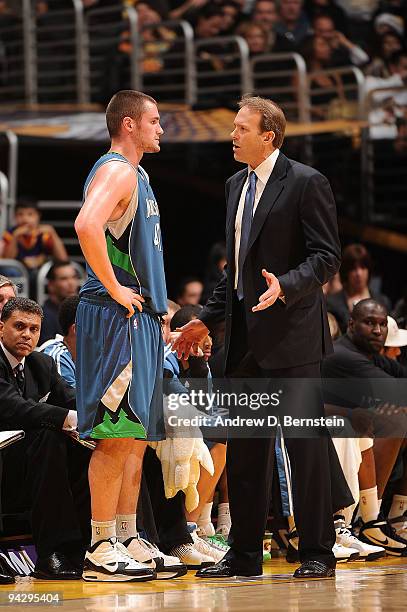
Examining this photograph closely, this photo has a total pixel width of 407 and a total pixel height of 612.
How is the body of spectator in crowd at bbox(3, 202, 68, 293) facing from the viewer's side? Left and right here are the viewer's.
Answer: facing the viewer

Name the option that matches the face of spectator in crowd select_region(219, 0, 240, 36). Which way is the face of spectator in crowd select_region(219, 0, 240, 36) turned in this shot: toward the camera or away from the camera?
toward the camera

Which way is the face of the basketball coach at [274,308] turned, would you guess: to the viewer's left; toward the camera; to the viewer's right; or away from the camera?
to the viewer's left

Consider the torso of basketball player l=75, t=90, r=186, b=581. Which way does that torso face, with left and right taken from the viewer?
facing to the right of the viewer

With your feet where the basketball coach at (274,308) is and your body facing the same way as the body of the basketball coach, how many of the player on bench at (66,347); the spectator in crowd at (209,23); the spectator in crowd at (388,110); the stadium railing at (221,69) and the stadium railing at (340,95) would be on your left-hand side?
0

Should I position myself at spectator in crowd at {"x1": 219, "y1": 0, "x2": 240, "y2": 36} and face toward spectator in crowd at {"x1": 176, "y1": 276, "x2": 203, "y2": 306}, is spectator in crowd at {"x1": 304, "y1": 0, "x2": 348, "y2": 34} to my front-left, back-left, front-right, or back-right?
back-left

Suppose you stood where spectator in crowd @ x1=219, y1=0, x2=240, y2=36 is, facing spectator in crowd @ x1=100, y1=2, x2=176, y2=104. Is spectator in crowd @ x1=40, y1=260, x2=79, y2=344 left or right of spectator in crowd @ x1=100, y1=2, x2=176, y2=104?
left

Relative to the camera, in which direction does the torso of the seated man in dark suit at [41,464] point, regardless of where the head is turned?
toward the camera

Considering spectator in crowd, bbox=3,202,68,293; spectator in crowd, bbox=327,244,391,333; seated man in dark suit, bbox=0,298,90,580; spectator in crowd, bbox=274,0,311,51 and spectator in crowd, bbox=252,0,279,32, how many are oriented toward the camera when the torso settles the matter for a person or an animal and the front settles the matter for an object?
5

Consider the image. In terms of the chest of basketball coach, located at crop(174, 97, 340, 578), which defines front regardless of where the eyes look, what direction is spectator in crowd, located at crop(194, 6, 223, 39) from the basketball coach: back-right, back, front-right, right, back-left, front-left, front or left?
back-right

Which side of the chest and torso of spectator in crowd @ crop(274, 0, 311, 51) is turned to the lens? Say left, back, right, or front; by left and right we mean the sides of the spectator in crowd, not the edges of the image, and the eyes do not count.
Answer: front

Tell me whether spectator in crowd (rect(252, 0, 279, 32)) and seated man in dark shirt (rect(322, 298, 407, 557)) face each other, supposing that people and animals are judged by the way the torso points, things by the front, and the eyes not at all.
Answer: no

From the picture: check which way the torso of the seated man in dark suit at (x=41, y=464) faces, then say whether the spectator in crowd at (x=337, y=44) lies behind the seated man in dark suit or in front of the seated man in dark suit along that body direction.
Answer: behind

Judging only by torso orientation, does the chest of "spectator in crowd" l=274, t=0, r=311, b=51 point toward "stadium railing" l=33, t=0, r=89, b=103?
no

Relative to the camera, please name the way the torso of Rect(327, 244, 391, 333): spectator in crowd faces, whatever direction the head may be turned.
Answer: toward the camera

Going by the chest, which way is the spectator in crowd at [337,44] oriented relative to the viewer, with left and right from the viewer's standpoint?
facing the viewer and to the left of the viewer

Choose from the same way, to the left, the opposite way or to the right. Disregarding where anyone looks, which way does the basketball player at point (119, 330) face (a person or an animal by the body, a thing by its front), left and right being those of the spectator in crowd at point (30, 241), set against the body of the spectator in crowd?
to the left
